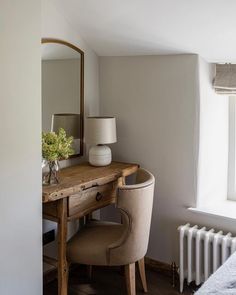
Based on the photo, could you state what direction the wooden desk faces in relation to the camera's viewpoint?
facing the viewer and to the right of the viewer

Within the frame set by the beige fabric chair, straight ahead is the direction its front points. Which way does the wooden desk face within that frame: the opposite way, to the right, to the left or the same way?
the opposite way

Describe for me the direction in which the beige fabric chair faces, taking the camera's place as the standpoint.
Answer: facing away from the viewer and to the left of the viewer
